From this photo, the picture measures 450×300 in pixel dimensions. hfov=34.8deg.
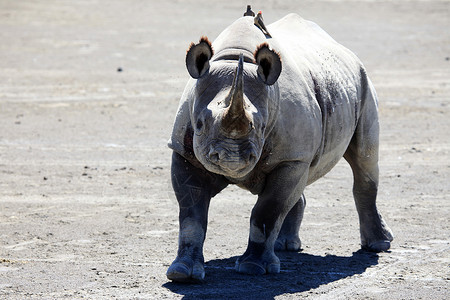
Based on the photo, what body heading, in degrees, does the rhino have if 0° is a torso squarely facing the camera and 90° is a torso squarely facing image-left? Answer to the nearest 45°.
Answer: approximately 45°
